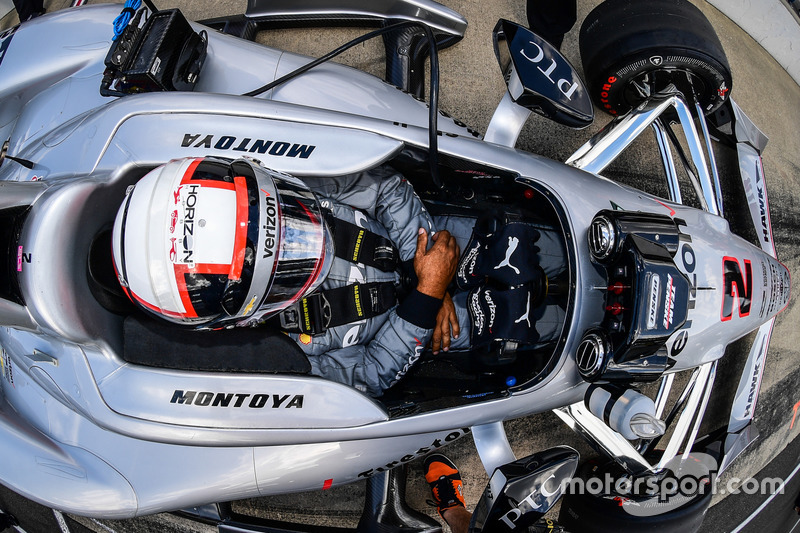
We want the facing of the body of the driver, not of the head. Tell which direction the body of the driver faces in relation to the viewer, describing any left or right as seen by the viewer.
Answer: facing to the right of the viewer

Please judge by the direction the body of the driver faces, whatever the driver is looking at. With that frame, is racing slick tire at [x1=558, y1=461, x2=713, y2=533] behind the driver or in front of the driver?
in front

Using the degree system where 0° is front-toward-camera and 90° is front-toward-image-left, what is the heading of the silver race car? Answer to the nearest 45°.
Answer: approximately 270°

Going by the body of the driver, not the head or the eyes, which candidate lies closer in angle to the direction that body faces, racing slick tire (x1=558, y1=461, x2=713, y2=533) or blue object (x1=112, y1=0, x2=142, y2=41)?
the racing slick tire

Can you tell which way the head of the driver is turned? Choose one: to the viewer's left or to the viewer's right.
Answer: to the viewer's right
